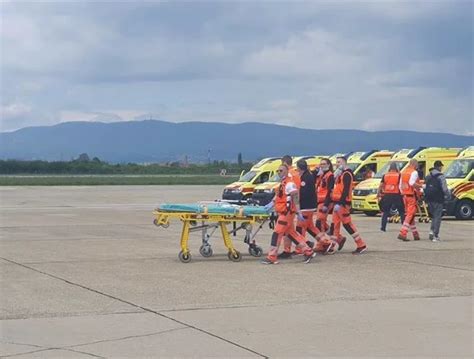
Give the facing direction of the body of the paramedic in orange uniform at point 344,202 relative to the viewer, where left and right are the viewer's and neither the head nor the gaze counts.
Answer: facing to the left of the viewer

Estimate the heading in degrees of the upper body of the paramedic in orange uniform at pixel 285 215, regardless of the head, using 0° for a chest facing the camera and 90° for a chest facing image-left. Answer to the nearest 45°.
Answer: approximately 90°

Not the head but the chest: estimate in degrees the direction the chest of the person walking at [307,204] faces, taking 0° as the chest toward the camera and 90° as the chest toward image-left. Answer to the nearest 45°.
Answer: approximately 90°

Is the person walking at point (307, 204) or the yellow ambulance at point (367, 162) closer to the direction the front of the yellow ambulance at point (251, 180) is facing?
the person walking

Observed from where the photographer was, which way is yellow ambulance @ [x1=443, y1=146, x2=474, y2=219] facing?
facing the viewer and to the left of the viewer

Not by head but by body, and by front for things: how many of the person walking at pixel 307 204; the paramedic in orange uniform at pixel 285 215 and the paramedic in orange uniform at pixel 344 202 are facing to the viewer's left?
3
